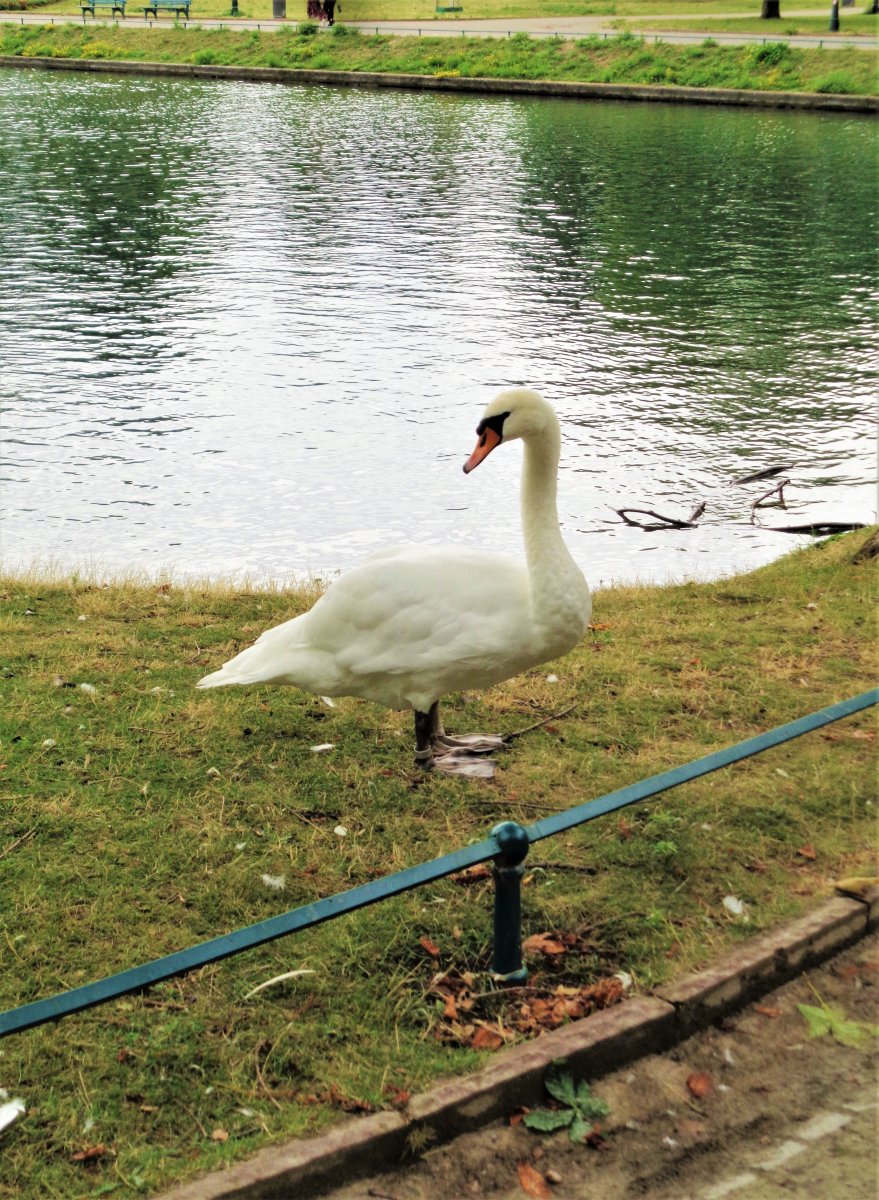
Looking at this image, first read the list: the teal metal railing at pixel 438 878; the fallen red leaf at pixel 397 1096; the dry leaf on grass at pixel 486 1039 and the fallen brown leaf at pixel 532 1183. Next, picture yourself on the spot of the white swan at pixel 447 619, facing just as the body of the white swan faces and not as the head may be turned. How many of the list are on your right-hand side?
4

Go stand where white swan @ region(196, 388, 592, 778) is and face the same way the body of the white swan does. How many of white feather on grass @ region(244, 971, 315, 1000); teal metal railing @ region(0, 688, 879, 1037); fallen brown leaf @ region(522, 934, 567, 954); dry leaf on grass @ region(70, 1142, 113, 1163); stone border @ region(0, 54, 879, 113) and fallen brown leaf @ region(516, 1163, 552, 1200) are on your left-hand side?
1

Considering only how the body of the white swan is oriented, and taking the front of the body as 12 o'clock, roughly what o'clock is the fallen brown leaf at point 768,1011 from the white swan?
The fallen brown leaf is roughly at 2 o'clock from the white swan.

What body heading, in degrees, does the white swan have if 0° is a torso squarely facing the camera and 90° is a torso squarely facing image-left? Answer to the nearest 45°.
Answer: approximately 270°

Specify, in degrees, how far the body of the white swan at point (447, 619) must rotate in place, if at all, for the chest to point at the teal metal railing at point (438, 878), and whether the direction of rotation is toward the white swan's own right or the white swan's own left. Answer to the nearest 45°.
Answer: approximately 90° to the white swan's own right

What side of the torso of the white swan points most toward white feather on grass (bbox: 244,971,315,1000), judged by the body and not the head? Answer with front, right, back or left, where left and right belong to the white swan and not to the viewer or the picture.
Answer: right

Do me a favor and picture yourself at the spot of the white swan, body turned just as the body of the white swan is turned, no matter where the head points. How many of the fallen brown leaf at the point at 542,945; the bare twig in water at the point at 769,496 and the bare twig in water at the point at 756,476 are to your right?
1

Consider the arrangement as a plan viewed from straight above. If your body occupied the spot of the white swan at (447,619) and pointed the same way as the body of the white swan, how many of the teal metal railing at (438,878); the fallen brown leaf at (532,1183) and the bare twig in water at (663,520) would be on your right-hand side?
2

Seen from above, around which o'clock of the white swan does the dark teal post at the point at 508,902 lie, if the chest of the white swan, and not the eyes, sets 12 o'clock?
The dark teal post is roughly at 3 o'clock from the white swan.

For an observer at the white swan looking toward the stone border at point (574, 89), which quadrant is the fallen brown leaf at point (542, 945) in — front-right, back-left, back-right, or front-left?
back-right

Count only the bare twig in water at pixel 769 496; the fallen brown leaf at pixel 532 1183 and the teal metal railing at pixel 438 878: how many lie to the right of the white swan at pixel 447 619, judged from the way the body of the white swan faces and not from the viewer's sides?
2

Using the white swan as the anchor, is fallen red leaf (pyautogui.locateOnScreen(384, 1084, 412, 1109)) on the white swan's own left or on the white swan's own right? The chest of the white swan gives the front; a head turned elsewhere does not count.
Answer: on the white swan's own right

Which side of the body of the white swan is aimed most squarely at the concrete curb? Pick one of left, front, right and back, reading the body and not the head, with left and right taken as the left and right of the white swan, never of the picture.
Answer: right

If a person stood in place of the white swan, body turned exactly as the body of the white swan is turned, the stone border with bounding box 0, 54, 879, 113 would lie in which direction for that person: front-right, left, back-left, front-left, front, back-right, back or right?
left

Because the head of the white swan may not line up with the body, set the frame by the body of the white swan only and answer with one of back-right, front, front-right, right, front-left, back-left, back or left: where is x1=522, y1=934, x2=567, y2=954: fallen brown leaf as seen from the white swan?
right
